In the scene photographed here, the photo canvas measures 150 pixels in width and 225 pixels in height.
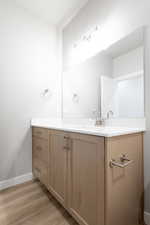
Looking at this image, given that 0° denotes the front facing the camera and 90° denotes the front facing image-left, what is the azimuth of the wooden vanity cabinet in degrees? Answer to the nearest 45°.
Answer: approximately 45°
